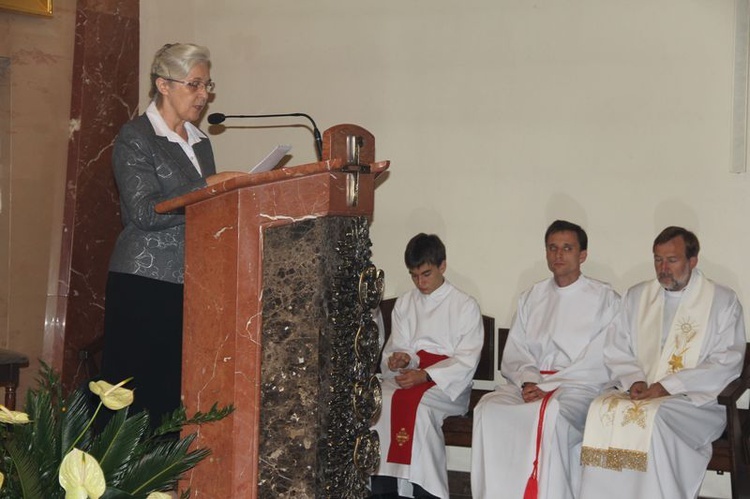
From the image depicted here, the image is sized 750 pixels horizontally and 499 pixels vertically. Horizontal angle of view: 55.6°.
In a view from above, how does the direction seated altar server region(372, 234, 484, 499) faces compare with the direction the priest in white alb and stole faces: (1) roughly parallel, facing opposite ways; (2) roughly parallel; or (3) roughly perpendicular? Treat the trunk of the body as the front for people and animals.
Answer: roughly parallel

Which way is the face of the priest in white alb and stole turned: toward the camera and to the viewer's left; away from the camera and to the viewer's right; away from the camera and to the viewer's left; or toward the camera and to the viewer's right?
toward the camera and to the viewer's left

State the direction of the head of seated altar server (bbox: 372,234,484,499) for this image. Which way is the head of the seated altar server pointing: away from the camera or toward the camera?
toward the camera

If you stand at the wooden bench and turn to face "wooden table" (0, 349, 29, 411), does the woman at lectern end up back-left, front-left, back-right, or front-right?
front-left

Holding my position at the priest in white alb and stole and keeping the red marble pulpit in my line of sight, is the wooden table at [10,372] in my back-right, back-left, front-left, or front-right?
front-right

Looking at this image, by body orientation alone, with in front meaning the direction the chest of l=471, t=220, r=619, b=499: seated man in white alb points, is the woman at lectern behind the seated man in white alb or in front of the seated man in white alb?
in front

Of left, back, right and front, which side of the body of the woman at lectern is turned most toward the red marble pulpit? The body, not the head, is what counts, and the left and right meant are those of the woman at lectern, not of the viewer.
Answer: front

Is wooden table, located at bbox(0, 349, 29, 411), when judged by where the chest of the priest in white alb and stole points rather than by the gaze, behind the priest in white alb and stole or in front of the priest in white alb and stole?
in front

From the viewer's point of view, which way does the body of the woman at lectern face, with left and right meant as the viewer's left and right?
facing the viewer and to the right of the viewer

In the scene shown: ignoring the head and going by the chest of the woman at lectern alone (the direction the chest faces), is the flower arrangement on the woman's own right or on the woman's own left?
on the woman's own right

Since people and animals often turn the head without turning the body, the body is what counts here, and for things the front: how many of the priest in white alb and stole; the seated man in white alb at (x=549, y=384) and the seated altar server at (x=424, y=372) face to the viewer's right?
0

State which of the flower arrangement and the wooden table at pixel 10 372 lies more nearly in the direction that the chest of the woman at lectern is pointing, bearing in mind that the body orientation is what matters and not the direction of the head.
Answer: the flower arrangement

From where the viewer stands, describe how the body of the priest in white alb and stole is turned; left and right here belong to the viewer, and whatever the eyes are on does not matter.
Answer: facing the viewer and to the left of the viewer
